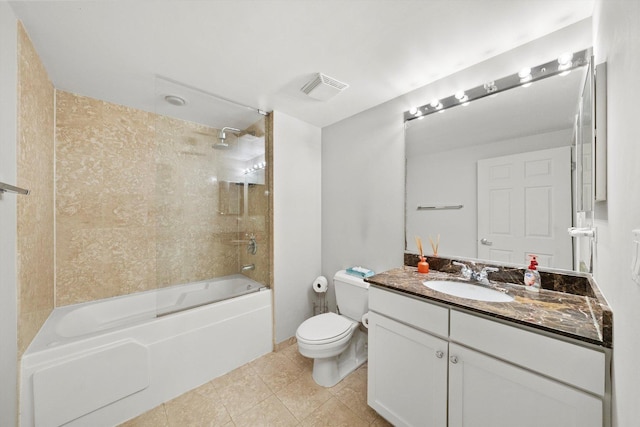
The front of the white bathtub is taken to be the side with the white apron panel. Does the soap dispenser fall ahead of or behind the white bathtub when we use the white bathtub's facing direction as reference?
ahead

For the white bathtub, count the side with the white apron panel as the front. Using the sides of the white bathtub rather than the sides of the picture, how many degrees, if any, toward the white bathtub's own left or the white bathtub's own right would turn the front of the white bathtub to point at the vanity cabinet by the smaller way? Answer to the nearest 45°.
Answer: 0° — it already faces it

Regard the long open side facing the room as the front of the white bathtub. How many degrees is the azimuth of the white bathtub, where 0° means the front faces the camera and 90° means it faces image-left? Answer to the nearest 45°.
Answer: approximately 315°

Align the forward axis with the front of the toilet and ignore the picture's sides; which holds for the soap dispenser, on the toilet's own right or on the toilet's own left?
on the toilet's own left

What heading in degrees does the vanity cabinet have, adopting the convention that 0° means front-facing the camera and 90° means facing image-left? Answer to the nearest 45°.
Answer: approximately 45°
